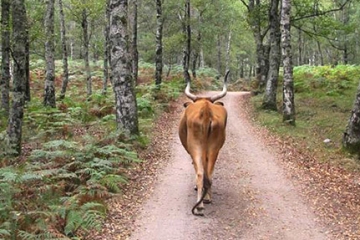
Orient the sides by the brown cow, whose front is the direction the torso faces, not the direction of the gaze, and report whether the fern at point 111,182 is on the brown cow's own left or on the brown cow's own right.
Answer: on the brown cow's own left

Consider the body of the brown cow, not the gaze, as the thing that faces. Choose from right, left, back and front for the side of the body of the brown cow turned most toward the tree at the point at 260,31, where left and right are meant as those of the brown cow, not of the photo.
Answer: front

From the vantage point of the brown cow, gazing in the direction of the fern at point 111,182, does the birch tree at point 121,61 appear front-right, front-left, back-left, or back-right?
front-right

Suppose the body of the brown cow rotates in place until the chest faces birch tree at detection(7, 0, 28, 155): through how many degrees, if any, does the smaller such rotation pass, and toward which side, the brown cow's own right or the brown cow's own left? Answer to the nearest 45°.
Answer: approximately 45° to the brown cow's own left

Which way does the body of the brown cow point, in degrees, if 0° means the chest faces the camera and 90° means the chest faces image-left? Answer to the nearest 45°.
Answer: approximately 180°

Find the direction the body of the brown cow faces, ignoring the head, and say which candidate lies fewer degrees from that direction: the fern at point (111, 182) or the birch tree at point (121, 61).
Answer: the birch tree

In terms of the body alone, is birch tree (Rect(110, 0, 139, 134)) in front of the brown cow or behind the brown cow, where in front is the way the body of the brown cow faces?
in front
